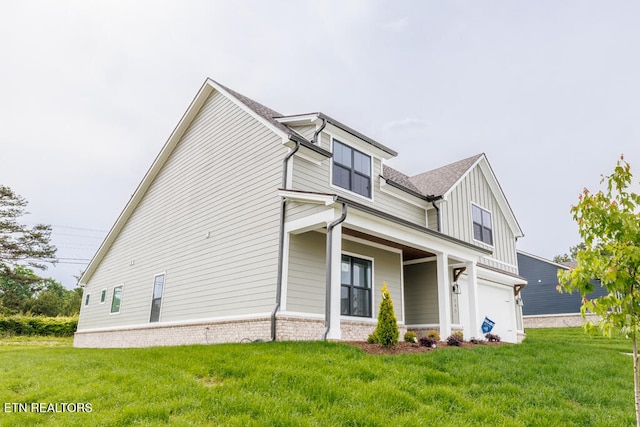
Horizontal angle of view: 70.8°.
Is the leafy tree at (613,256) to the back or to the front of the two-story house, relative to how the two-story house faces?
to the front

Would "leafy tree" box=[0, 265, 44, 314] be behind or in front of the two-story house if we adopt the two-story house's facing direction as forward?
behind

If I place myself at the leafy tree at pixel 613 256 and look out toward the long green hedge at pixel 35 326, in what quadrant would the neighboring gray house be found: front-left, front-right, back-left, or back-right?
front-right

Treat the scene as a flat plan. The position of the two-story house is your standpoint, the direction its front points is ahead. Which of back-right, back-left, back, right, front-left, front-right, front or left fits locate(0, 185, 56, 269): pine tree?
back

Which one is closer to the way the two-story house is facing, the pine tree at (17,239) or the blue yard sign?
the blue yard sign

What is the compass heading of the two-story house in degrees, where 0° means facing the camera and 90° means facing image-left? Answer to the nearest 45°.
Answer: approximately 315°

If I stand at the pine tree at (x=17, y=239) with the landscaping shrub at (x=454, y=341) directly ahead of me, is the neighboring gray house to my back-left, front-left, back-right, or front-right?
front-left

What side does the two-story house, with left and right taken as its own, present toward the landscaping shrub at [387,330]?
front

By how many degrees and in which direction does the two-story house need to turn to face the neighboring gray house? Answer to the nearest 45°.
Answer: approximately 90° to its left

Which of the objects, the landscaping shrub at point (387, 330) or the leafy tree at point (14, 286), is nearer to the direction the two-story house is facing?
the landscaping shrub

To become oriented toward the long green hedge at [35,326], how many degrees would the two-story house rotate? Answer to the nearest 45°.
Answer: approximately 180°

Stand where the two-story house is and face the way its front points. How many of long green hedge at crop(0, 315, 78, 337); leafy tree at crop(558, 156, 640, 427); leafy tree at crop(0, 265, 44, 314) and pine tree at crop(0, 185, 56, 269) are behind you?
3

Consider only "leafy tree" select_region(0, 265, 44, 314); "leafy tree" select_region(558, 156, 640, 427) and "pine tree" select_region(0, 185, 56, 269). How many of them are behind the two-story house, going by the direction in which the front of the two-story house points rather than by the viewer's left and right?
2

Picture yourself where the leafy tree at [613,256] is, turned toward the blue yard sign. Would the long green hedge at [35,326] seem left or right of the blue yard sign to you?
left
